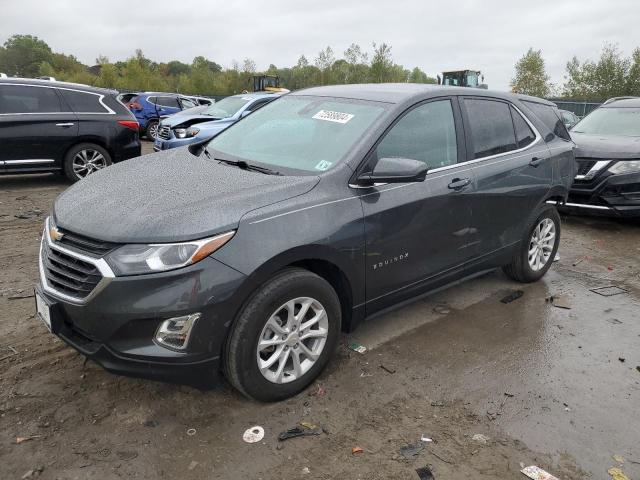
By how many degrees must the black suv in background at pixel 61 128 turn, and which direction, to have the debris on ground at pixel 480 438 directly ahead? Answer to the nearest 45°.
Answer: approximately 90° to its left

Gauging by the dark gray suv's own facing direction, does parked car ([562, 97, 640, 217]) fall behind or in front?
behind

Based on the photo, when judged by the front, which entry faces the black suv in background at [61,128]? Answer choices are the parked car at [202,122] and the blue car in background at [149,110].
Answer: the parked car

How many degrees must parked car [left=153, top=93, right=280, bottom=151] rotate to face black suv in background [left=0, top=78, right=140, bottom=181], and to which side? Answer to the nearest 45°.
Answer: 0° — it already faces it

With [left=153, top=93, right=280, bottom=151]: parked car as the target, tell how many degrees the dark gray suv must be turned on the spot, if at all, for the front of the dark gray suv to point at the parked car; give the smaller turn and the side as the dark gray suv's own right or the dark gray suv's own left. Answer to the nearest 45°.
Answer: approximately 135° to the dark gray suv's own right

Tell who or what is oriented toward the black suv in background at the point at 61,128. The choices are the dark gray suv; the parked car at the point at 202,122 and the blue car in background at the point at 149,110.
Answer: the parked car

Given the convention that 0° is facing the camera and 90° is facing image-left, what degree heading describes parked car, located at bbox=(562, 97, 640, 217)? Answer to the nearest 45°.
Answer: approximately 45°

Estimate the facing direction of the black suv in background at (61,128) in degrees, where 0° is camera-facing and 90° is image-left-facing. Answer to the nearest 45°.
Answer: approximately 90°

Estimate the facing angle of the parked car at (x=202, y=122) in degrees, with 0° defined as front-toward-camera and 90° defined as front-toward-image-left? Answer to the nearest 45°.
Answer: approximately 45°

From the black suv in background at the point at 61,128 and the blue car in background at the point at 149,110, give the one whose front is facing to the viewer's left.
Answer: the black suv in background

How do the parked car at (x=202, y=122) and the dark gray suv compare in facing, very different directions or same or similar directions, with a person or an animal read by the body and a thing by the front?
same or similar directions

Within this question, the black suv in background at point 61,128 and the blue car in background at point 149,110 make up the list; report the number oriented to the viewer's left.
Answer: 1
